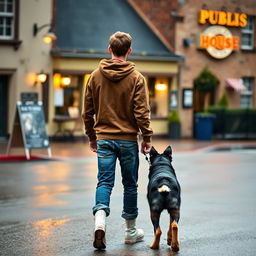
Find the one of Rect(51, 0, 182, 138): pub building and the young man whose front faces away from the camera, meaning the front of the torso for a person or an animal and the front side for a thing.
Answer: the young man

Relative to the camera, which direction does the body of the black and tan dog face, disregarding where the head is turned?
away from the camera

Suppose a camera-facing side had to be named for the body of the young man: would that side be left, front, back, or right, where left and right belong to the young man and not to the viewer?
back

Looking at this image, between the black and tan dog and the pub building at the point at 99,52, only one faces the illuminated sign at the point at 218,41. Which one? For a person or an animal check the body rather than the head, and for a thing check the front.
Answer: the black and tan dog

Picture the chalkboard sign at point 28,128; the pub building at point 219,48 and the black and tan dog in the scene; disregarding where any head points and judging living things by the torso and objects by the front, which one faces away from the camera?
the black and tan dog

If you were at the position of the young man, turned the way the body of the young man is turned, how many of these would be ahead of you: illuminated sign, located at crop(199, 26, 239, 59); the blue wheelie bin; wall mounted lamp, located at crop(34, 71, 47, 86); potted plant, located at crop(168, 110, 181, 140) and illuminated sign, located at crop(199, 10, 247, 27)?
5

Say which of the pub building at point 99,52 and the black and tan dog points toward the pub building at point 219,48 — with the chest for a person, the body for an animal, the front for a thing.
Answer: the black and tan dog

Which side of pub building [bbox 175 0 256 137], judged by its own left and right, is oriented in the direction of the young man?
front

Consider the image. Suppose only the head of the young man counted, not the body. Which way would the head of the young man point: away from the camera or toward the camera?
away from the camera

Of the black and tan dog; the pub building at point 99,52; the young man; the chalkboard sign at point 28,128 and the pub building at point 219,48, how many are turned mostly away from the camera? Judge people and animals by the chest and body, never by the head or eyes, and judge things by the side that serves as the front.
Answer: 2

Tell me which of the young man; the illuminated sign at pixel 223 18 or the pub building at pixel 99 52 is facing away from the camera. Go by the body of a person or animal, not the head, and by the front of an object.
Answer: the young man

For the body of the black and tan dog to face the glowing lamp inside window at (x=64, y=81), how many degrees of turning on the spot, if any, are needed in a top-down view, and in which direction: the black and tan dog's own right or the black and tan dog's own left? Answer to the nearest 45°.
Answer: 0° — it already faces it

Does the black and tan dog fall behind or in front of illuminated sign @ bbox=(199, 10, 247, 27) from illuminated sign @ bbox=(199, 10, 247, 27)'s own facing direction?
in front
